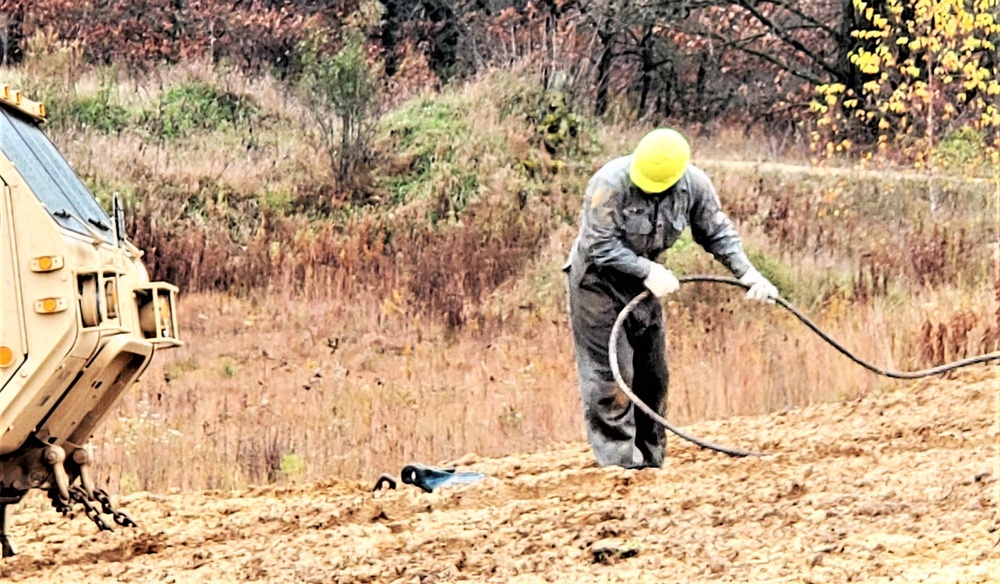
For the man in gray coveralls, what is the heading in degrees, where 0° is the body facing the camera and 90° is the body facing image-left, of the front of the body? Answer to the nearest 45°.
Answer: approximately 315°

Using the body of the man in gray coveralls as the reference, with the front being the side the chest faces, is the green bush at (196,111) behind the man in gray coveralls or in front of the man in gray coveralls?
behind

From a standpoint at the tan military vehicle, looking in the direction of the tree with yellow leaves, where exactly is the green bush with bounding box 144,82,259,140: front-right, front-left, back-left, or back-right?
front-left

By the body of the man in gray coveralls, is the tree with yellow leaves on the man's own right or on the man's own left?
on the man's own left

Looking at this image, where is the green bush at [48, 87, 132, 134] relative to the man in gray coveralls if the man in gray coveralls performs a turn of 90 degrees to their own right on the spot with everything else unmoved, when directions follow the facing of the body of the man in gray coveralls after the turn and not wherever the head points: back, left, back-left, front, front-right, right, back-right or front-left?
right

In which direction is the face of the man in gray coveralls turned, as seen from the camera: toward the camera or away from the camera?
toward the camera

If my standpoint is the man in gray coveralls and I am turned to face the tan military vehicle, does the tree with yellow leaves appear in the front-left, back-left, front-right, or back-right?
back-right

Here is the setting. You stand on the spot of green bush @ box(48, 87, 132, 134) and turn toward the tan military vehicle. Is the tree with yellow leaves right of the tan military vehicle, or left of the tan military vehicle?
left

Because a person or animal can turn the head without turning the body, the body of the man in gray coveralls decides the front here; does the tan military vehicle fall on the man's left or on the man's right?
on the man's right
